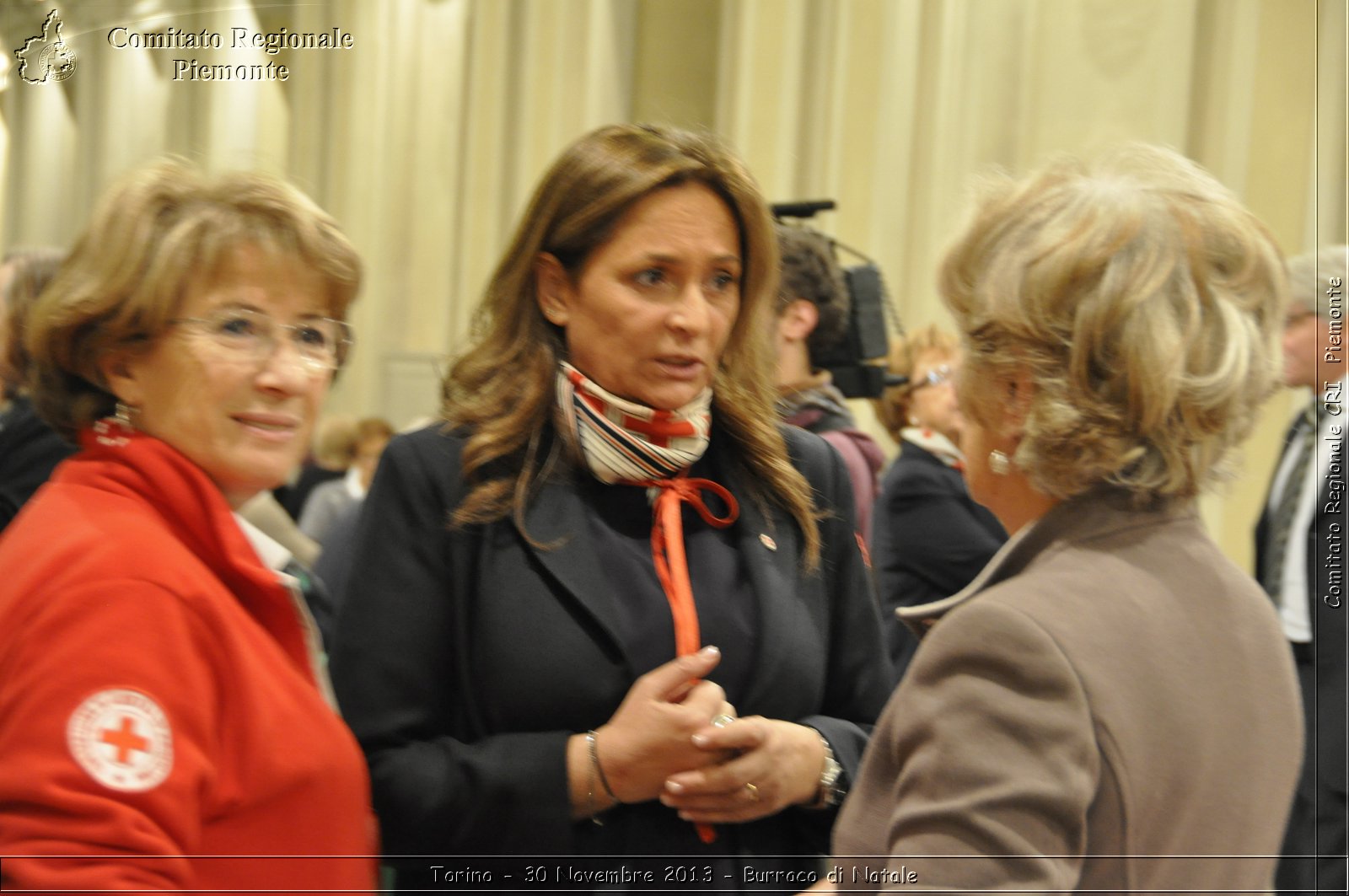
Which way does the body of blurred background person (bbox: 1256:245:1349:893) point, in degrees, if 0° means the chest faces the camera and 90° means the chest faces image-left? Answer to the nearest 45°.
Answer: approximately 45°

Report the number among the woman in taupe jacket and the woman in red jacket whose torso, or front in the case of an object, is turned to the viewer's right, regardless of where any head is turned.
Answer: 1

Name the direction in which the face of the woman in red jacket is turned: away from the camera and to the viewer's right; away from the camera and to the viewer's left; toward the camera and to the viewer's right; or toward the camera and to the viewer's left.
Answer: toward the camera and to the viewer's right

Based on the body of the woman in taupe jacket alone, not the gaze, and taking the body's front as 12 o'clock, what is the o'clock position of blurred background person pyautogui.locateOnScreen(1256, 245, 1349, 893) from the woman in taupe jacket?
The blurred background person is roughly at 2 o'clock from the woman in taupe jacket.

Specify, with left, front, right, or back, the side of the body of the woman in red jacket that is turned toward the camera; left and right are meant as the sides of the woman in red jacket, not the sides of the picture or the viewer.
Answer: right

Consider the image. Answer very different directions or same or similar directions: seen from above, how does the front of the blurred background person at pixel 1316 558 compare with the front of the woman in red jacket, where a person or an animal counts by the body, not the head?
very different directions

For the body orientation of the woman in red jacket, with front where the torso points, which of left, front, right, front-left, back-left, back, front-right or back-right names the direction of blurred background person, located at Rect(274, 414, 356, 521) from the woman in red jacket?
left
